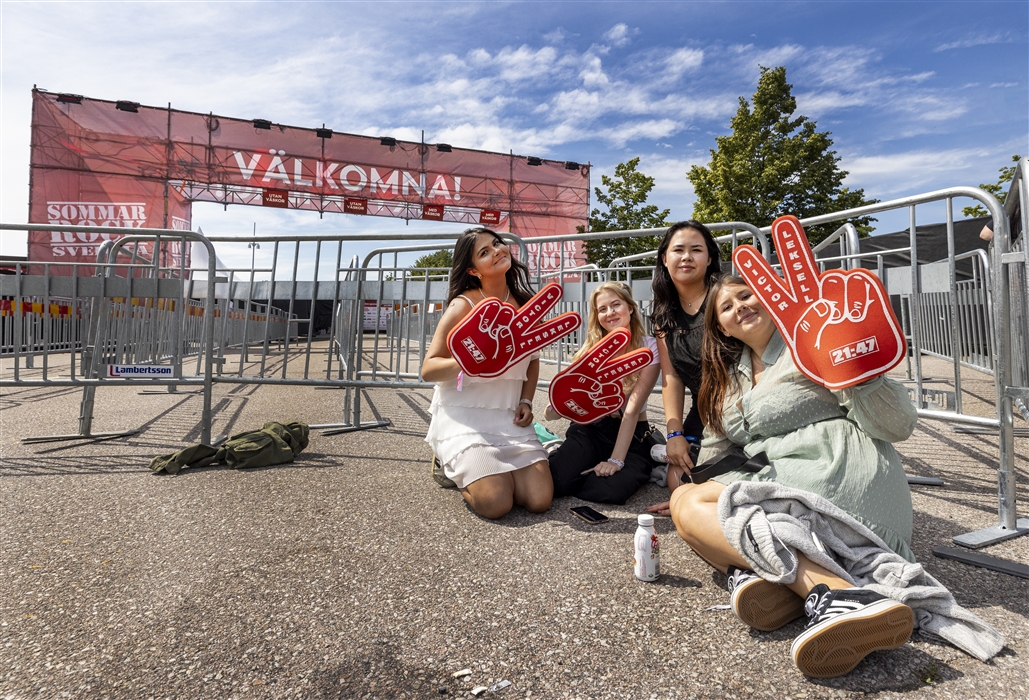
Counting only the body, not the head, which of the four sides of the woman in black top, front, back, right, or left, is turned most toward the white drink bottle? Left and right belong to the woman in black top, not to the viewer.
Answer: front

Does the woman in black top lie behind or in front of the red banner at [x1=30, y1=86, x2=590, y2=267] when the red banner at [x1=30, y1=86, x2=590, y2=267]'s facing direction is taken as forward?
in front

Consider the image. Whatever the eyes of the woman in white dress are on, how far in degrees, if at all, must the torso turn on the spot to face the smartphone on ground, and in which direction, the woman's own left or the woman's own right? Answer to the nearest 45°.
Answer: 0° — they already face it

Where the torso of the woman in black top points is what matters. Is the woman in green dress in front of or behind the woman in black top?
in front

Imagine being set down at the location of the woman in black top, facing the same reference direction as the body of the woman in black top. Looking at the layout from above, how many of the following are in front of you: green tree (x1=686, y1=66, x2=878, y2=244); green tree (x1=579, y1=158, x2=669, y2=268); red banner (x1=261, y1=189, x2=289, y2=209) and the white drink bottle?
1

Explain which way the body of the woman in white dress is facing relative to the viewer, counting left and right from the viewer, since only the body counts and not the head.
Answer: facing the viewer and to the right of the viewer

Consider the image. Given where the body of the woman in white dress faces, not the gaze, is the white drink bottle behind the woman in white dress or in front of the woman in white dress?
in front

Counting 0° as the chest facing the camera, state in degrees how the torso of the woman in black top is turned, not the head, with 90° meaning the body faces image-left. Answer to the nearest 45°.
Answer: approximately 0°

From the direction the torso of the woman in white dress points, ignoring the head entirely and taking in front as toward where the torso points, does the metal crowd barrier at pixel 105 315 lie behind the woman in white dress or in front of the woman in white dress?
behind

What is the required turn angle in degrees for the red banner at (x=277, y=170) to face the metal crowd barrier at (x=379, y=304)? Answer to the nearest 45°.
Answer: approximately 45° to its right

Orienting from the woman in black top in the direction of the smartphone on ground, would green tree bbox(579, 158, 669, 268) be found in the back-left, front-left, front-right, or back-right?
back-right

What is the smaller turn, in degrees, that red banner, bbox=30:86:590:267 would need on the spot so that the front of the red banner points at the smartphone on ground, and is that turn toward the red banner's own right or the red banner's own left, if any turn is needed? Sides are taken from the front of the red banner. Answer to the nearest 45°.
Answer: approximately 45° to the red banner's own right
